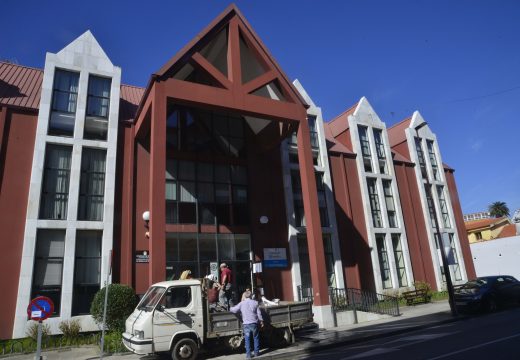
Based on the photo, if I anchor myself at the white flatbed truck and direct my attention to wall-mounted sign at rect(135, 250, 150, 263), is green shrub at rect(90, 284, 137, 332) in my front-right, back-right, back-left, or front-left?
front-left

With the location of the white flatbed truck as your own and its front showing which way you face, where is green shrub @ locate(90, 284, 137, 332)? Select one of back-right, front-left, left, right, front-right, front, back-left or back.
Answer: right

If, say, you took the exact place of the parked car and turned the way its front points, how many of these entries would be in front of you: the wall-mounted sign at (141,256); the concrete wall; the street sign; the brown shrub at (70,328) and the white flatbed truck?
4

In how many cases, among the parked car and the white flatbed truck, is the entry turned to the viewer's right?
0

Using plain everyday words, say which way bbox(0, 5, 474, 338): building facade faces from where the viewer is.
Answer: facing the viewer and to the right of the viewer

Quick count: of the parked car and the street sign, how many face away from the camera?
0

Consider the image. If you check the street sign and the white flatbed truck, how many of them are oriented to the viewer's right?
0

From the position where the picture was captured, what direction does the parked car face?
facing the viewer and to the left of the viewer

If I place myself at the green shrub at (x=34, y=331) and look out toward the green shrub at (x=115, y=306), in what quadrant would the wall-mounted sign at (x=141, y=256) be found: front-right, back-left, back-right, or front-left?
front-left

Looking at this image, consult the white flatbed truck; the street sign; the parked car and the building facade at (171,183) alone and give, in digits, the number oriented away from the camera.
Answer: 0

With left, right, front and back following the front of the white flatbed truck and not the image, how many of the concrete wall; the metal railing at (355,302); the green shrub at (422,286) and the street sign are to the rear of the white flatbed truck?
3

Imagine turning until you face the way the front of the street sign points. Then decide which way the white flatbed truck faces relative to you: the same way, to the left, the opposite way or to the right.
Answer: to the right

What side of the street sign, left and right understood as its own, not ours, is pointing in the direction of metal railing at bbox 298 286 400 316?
left

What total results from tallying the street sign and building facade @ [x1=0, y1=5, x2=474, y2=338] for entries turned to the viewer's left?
0

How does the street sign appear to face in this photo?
toward the camera
